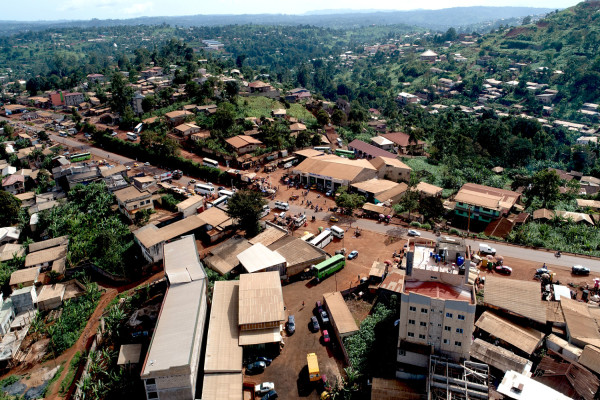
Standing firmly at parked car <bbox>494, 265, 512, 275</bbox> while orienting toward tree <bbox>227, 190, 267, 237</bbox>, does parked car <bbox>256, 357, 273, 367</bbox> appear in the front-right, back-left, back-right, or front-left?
front-left

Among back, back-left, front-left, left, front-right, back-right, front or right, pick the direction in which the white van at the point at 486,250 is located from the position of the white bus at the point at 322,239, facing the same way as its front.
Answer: front-right

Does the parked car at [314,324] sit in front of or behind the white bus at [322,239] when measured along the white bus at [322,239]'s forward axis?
in front

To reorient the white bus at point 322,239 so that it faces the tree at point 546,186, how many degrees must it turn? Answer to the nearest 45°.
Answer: approximately 180°

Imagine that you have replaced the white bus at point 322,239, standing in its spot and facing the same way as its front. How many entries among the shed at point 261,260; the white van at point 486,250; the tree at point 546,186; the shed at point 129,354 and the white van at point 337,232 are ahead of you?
2

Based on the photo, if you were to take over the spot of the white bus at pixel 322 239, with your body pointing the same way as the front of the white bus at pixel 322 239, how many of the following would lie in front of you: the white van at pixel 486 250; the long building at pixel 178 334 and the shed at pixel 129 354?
2

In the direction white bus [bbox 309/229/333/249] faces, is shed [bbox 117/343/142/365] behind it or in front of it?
in front

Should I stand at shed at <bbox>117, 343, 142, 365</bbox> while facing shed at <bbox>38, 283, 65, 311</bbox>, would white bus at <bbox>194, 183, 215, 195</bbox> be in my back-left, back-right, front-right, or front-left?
front-right

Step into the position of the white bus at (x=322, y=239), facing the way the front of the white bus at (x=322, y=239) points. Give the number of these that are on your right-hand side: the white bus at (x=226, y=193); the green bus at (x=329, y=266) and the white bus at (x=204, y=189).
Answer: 2

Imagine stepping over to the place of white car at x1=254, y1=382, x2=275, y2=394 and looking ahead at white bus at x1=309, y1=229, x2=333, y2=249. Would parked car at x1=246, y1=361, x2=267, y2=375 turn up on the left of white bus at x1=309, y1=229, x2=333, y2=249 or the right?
left

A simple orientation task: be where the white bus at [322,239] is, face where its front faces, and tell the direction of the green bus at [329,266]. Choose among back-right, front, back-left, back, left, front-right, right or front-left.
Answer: back-right
